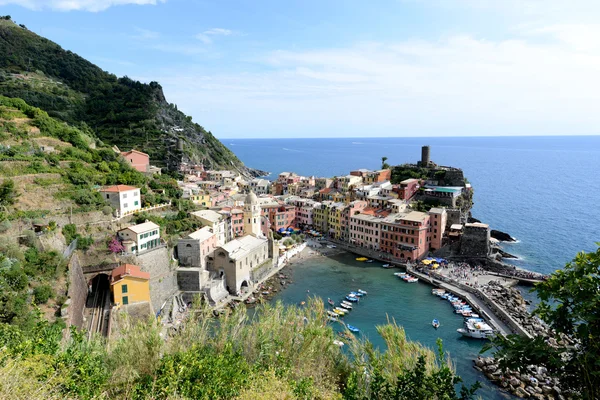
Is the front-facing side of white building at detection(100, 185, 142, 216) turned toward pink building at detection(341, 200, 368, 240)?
no

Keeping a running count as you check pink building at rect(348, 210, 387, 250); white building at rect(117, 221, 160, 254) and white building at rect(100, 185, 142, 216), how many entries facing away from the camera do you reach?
0

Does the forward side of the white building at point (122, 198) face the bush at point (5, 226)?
no

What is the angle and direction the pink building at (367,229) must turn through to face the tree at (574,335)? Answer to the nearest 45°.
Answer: approximately 45° to its left

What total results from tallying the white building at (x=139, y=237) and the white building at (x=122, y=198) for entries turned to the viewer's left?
0

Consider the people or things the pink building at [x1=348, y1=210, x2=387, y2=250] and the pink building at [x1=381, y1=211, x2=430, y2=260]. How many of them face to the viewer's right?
0

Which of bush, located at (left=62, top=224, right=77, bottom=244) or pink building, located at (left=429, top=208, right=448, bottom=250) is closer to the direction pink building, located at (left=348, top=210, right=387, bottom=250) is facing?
the bush

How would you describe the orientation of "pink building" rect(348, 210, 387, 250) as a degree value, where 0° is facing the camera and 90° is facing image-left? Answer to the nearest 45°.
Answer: approximately 45°

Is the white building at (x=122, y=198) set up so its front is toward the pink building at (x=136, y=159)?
no

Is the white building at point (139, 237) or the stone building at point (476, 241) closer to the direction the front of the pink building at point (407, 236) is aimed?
the white building

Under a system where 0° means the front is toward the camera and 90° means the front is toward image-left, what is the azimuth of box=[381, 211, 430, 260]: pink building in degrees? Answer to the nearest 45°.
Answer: approximately 45°

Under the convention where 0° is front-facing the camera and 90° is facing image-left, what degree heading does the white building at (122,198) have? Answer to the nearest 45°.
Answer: approximately 315°

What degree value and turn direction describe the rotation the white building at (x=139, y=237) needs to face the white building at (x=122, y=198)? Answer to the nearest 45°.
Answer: approximately 135° to its left

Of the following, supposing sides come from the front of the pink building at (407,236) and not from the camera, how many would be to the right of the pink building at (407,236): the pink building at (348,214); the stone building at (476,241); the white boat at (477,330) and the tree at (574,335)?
1

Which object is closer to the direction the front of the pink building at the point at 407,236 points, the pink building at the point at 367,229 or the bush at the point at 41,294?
the bush

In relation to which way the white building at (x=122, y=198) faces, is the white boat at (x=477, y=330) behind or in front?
in front

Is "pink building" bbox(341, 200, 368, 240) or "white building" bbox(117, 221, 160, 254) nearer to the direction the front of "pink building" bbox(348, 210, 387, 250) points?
the white building
